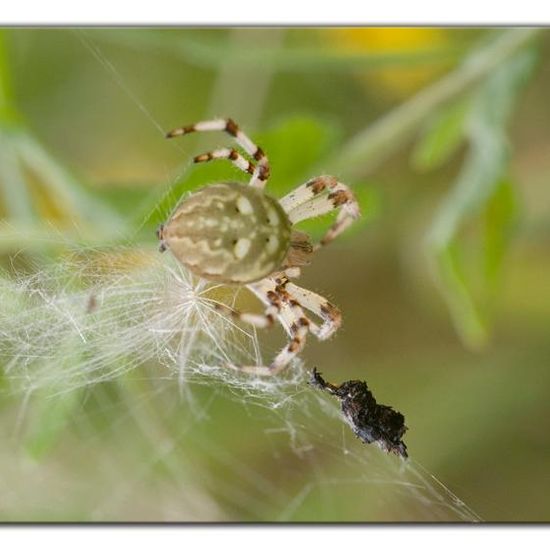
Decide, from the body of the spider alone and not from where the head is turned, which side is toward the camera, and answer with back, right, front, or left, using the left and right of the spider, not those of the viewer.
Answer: right
